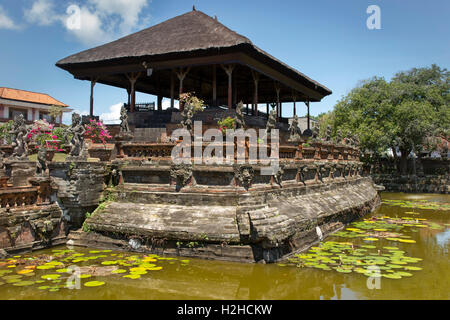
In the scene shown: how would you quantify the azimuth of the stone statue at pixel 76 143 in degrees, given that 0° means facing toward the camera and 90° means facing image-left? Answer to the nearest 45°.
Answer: approximately 0°

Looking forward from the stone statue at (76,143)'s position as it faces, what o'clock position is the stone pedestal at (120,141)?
The stone pedestal is roughly at 8 o'clock from the stone statue.

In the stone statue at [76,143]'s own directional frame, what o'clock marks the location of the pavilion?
The pavilion is roughly at 7 o'clock from the stone statue.

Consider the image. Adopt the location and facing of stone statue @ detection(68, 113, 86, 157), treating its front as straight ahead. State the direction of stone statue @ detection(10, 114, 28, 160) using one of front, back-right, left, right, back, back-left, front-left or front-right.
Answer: back-right
